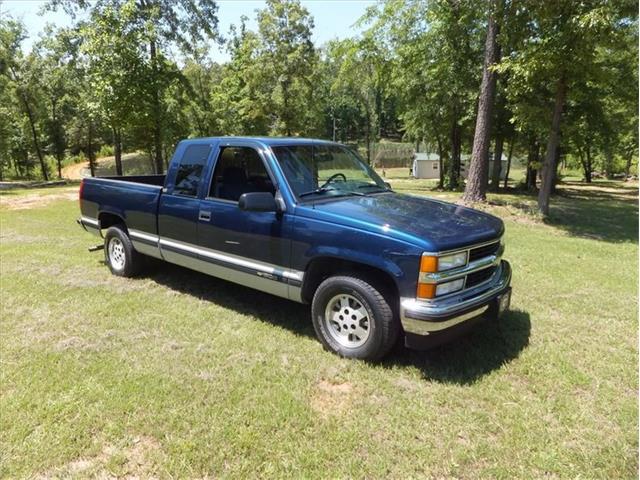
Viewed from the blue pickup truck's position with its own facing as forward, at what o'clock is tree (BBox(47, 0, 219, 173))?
The tree is roughly at 7 o'clock from the blue pickup truck.

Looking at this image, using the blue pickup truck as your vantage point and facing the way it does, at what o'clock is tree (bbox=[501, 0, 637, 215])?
The tree is roughly at 9 o'clock from the blue pickup truck.

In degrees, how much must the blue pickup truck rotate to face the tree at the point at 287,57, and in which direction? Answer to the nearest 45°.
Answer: approximately 135° to its left

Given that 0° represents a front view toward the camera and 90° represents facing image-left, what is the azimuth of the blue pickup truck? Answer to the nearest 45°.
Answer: approximately 315°

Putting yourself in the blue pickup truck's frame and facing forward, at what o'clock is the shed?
The shed is roughly at 8 o'clock from the blue pickup truck.

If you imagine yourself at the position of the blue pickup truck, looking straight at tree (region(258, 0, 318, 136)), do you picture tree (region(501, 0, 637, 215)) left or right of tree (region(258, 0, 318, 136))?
right

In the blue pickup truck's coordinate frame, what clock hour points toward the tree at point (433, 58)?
The tree is roughly at 8 o'clock from the blue pickup truck.

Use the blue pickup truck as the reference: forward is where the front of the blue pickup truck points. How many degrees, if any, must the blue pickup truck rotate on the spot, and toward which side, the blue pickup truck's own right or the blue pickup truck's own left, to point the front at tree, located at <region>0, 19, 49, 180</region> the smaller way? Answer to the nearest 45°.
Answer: approximately 180°
